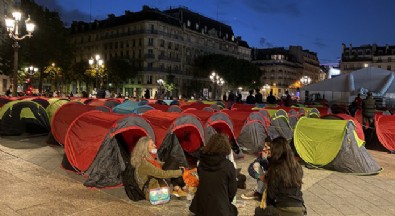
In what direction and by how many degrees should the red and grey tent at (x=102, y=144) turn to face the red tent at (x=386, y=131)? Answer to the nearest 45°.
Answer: approximately 45° to its left

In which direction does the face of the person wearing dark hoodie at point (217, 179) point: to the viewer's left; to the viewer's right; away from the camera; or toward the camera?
away from the camera

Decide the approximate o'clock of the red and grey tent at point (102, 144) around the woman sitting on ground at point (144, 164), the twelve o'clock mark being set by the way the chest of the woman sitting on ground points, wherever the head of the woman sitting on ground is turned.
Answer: The red and grey tent is roughly at 8 o'clock from the woman sitting on ground.

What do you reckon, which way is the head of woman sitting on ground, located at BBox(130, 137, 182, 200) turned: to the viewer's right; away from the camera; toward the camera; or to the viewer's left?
to the viewer's right

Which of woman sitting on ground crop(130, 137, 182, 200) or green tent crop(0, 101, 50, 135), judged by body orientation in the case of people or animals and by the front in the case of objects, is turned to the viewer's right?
the woman sitting on ground

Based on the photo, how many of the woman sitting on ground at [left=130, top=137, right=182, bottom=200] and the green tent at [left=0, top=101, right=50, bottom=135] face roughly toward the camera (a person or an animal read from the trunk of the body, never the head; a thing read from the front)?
1

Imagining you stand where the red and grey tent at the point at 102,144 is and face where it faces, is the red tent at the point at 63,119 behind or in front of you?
behind

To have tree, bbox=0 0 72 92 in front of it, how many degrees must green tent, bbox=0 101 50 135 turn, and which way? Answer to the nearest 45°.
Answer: approximately 180°

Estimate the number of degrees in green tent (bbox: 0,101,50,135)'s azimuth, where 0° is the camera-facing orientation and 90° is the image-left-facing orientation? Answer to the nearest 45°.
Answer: approximately 0°

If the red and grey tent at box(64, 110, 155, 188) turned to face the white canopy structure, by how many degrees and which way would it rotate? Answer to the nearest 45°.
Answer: approximately 90° to its left

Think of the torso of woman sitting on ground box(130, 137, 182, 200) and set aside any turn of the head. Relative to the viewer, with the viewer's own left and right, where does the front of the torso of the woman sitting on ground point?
facing to the right of the viewer

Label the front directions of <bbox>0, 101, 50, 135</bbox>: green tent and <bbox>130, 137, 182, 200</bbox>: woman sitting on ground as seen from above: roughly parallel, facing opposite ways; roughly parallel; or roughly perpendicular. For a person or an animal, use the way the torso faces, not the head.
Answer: roughly perpendicular
